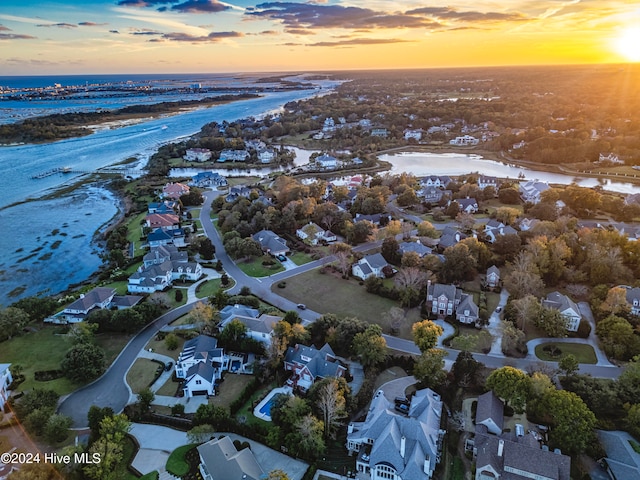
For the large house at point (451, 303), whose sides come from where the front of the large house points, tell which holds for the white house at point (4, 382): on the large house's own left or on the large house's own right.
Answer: on the large house's own right

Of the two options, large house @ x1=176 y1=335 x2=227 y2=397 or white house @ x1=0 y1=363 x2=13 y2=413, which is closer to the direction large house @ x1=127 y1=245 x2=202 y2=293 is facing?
the large house

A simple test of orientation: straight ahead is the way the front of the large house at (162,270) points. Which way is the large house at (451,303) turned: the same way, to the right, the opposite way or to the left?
to the right

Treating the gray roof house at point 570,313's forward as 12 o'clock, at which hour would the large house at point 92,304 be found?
The large house is roughly at 2 o'clock from the gray roof house.

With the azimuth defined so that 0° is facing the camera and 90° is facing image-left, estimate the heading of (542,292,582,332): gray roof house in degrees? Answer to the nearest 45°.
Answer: approximately 0°

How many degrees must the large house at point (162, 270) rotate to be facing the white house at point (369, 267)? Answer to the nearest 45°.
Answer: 0° — it already faces it

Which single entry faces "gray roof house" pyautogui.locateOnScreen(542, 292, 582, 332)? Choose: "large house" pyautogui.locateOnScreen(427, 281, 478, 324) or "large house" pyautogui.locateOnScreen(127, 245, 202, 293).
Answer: "large house" pyautogui.locateOnScreen(127, 245, 202, 293)

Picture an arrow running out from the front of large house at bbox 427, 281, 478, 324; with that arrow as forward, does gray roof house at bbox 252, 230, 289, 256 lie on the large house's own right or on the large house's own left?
on the large house's own right

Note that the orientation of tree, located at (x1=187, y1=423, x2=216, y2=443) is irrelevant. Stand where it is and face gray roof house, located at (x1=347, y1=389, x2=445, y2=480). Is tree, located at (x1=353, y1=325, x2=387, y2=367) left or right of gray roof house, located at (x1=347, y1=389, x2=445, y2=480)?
left

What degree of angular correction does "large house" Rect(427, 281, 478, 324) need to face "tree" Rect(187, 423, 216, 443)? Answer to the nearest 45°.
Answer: approximately 45° to its right

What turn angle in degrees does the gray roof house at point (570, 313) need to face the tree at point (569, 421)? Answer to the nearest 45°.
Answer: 0° — it already faces it

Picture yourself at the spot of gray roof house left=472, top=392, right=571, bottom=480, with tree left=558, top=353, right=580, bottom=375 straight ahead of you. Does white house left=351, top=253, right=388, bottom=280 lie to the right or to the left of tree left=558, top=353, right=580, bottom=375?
left

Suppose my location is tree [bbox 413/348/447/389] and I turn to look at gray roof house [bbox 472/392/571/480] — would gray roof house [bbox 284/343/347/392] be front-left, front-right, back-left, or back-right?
back-right

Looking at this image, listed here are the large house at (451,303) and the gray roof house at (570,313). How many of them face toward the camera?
2

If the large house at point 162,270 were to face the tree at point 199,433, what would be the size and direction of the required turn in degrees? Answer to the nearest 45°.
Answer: approximately 45° to its right
